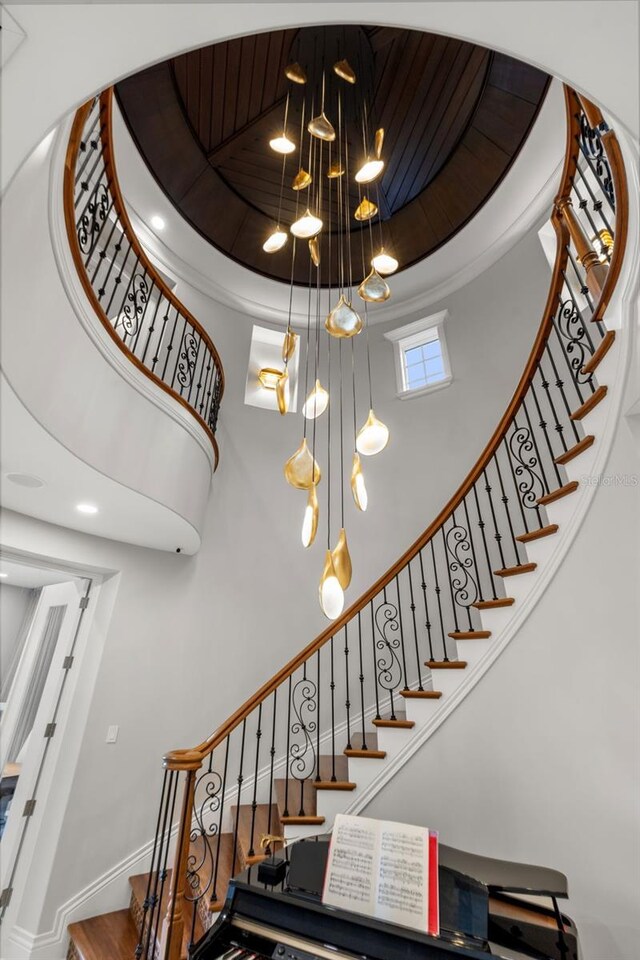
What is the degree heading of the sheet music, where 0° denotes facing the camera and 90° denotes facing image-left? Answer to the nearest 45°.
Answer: approximately 45°

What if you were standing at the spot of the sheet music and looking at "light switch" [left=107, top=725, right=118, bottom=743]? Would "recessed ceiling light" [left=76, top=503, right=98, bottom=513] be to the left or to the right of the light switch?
left

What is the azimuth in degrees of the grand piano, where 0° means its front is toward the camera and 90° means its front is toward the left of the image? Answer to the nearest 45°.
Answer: approximately 45°

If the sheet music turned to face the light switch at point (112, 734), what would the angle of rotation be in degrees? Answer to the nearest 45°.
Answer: approximately 90° to its right
